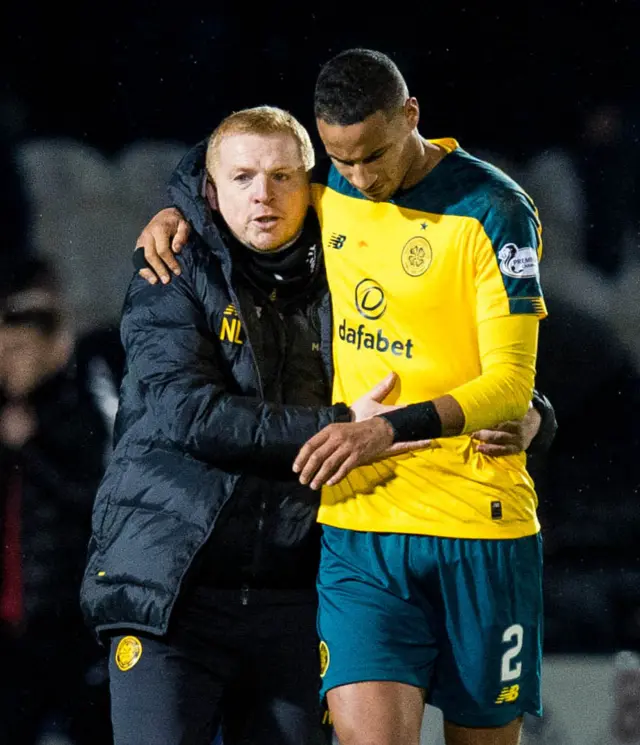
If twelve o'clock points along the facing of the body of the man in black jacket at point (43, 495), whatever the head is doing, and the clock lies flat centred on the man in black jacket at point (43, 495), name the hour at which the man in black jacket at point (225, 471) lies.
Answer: the man in black jacket at point (225, 471) is roughly at 10 o'clock from the man in black jacket at point (43, 495).

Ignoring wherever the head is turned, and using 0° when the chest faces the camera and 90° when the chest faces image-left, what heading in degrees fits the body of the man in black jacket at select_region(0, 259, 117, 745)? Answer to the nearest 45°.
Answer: approximately 45°
